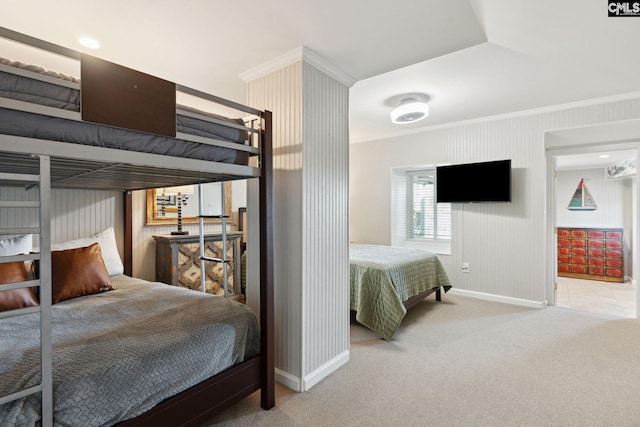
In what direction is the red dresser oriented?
toward the camera

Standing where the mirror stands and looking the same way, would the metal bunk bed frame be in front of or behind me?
in front

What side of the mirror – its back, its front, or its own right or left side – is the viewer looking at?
front

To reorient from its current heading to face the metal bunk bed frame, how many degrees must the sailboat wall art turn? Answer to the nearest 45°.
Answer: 0° — it already faces it

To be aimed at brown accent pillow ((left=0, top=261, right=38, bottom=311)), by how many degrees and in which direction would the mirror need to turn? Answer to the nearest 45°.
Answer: approximately 45° to its right

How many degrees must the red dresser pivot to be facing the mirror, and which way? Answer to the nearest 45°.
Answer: approximately 45° to its right

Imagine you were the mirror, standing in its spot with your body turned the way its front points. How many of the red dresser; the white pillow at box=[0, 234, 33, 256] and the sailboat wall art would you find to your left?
2

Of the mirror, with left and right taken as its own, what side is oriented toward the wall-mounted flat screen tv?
left

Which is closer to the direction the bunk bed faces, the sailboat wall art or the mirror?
the sailboat wall art

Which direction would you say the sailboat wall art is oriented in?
toward the camera

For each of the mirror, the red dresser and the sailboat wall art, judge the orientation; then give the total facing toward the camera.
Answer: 3

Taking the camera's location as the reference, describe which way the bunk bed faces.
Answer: facing the viewer and to the right of the viewer
